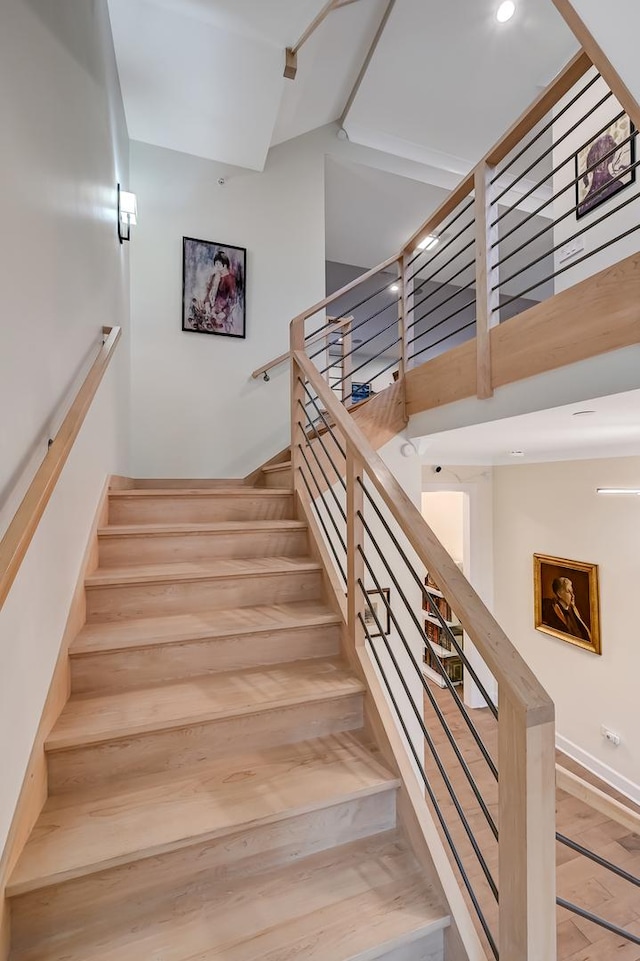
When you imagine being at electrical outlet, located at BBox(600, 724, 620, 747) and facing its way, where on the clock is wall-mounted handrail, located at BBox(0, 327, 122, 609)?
The wall-mounted handrail is roughly at 11 o'clock from the electrical outlet.

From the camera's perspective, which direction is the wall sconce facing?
to the viewer's right

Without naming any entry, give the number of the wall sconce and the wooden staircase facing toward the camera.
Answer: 1

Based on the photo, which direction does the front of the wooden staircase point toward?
toward the camera

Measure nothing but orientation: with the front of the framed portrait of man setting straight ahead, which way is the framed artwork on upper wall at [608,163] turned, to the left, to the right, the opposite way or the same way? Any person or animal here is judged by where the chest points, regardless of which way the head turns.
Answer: the same way

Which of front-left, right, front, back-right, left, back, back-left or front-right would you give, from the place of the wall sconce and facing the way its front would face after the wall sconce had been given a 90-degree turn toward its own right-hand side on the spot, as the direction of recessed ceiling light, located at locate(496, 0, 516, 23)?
left

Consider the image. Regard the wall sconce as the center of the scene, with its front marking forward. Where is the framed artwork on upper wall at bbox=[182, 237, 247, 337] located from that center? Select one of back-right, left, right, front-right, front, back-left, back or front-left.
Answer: front-left

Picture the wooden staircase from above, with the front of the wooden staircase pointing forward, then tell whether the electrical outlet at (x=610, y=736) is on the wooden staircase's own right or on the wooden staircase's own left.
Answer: on the wooden staircase's own left

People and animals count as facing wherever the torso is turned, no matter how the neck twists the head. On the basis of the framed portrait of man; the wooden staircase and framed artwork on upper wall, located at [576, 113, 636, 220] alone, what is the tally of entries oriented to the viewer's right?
0

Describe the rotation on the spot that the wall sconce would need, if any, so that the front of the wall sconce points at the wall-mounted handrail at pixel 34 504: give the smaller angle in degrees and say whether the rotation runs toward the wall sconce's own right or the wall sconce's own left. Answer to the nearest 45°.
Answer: approximately 90° to the wall sconce's own right
